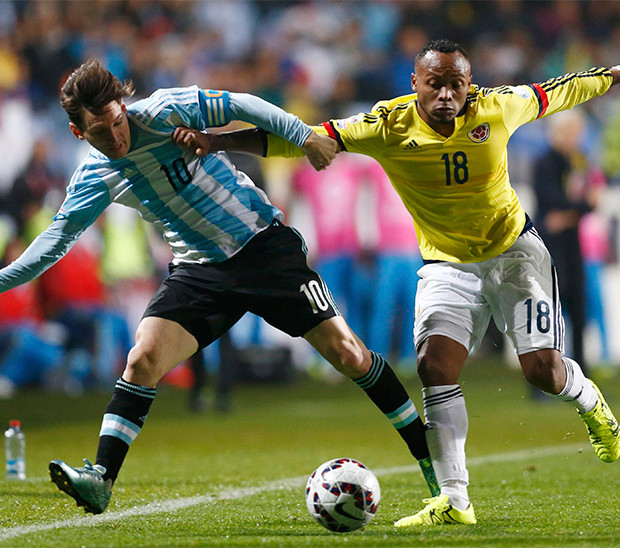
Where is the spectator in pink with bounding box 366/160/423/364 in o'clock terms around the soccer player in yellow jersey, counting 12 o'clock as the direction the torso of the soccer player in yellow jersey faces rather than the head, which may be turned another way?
The spectator in pink is roughly at 6 o'clock from the soccer player in yellow jersey.

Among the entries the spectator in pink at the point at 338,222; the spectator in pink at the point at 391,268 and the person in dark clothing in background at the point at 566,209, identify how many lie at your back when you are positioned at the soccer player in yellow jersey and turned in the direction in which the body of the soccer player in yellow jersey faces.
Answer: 3

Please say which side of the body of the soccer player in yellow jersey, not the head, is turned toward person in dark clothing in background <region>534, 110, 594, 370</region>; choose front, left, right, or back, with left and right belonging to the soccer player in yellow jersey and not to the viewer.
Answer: back

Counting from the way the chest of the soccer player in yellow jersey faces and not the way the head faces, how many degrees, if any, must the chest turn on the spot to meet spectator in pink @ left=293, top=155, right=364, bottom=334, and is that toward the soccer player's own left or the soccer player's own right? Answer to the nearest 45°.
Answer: approximately 180°

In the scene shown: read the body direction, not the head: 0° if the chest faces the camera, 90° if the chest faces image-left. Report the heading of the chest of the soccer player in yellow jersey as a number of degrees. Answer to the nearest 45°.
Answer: approximately 0°

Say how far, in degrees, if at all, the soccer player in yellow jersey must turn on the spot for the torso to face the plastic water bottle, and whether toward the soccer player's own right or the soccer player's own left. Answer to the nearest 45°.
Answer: approximately 135° to the soccer player's own right

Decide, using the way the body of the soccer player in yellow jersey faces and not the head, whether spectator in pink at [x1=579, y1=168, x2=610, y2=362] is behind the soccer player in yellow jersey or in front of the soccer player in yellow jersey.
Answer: behind
